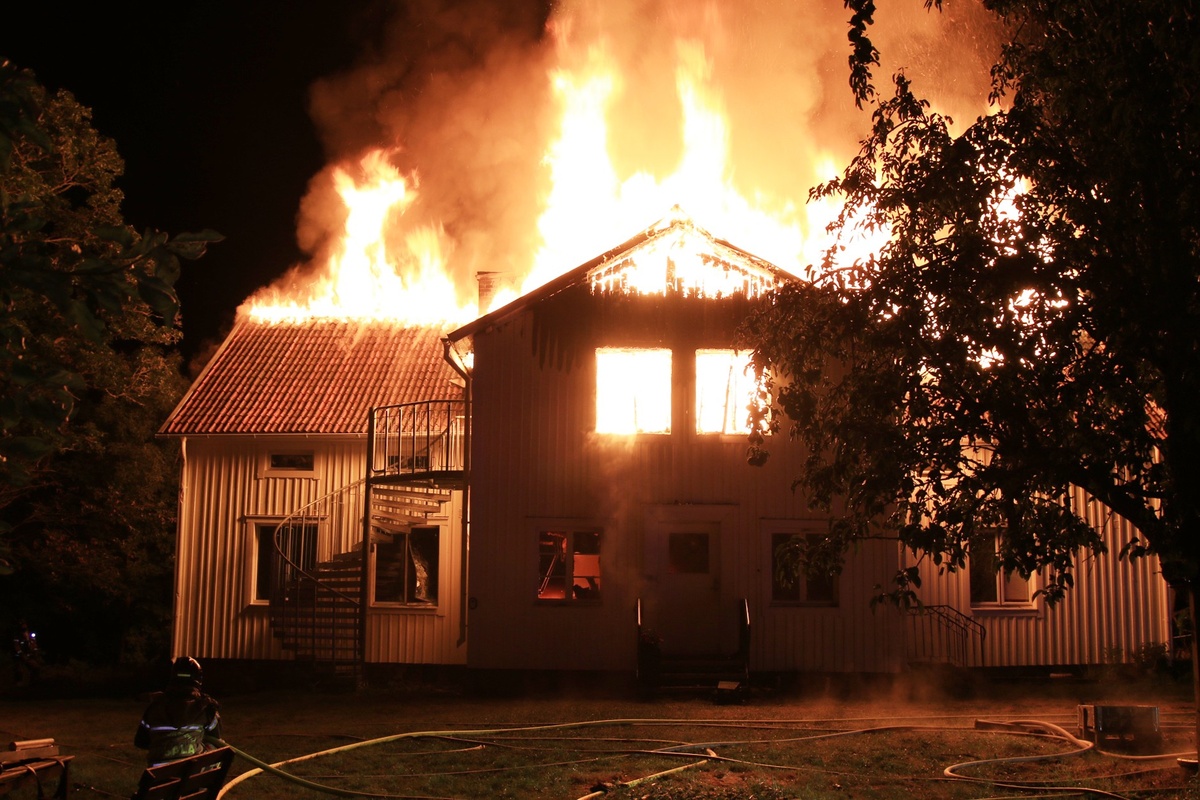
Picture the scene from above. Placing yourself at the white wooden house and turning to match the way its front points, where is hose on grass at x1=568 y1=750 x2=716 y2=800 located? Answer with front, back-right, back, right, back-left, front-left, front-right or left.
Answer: front

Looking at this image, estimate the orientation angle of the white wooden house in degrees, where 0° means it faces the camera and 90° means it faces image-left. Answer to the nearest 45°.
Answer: approximately 0°

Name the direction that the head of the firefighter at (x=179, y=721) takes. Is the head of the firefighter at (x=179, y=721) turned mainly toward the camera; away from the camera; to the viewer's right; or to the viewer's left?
away from the camera

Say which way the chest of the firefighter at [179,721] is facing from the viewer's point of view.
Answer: away from the camera

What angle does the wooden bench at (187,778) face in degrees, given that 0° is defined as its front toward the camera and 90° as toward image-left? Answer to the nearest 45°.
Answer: approximately 135°

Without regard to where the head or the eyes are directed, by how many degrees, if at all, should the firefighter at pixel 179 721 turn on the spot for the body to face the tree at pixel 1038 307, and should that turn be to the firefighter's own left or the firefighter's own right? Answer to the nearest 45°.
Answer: approximately 90° to the firefighter's own right

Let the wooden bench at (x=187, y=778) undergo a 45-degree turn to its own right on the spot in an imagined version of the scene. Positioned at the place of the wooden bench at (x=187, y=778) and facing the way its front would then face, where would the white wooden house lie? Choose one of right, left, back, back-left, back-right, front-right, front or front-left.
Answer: front

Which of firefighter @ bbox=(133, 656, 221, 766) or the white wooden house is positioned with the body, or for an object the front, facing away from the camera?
the firefighter

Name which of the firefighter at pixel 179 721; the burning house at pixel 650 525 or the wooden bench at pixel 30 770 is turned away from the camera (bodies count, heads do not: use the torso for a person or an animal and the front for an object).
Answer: the firefighter
